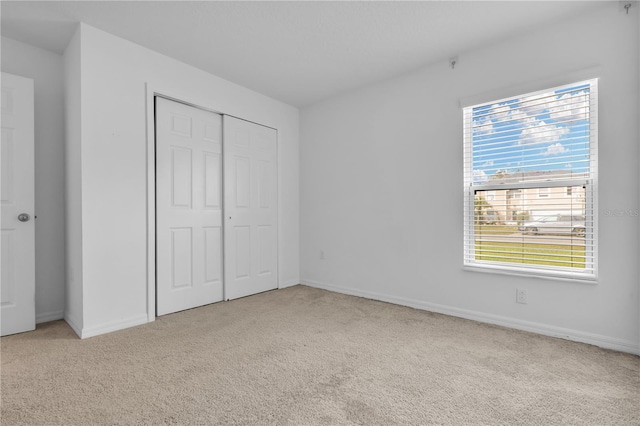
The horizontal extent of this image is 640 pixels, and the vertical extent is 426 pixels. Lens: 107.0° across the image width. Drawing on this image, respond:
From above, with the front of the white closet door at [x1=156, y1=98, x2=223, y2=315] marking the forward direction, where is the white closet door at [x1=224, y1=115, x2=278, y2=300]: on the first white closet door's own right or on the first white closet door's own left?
on the first white closet door's own left

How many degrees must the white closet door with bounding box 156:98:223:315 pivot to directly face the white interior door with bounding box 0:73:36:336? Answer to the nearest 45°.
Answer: approximately 135° to its right

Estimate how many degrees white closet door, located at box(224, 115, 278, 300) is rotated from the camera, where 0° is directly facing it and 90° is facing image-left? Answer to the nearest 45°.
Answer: approximately 315°

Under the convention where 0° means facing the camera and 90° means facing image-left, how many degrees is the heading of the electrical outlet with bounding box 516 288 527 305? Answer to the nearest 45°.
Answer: approximately 45°
